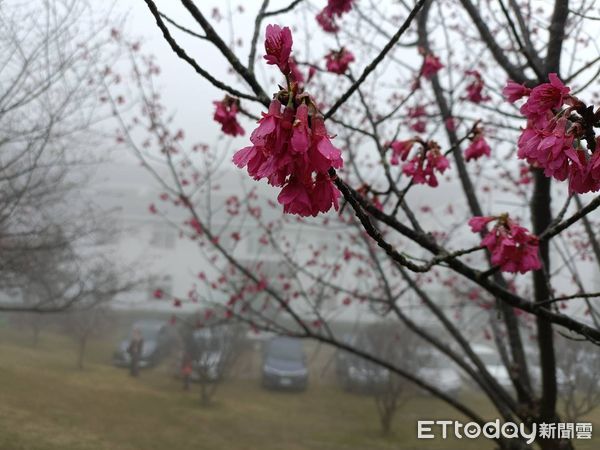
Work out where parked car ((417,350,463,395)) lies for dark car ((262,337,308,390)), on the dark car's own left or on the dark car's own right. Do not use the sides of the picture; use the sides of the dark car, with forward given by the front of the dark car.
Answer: on the dark car's own left

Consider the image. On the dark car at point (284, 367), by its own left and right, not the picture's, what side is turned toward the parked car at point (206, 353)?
right

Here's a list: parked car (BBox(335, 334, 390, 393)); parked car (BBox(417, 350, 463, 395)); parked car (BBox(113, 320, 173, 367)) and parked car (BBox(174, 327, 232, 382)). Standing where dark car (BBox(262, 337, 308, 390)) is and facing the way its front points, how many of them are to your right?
2

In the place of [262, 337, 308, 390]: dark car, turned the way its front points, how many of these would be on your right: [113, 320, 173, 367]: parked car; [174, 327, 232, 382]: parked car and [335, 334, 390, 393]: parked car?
2

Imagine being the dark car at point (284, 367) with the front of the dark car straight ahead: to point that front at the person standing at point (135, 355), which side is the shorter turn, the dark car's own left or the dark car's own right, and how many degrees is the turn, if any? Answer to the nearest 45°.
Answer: approximately 45° to the dark car's own right

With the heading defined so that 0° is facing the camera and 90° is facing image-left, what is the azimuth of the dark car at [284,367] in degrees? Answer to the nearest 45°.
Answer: approximately 0°

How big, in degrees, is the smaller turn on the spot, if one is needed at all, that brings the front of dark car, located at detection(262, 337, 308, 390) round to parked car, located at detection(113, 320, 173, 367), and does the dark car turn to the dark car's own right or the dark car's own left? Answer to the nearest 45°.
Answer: approximately 90° to the dark car's own right
